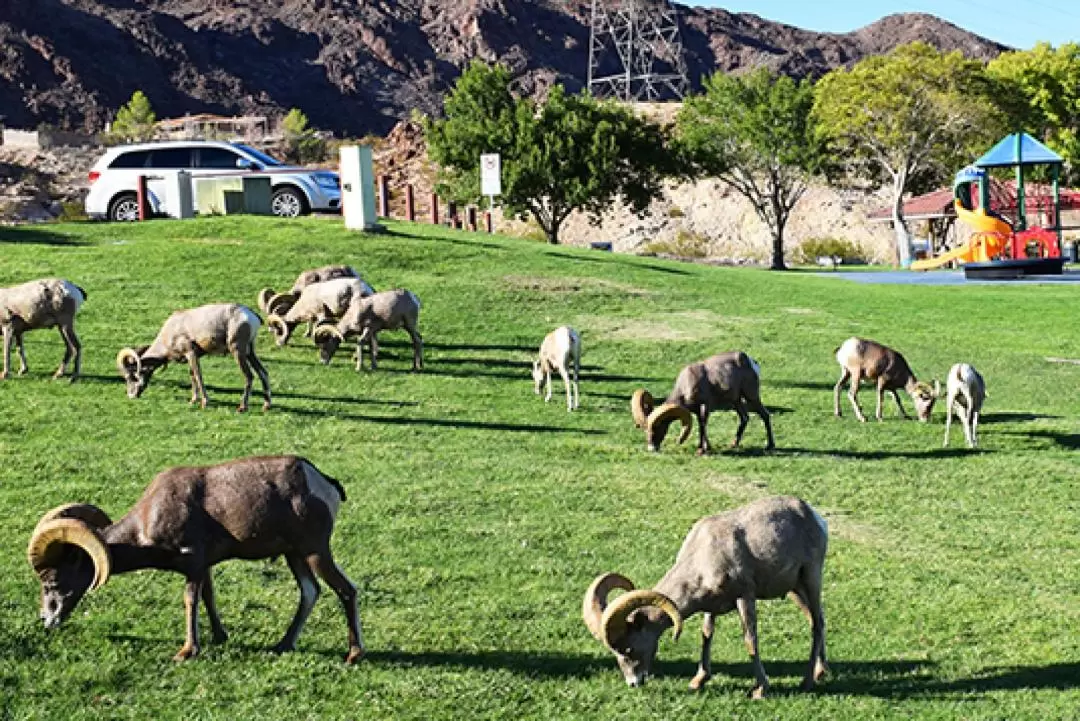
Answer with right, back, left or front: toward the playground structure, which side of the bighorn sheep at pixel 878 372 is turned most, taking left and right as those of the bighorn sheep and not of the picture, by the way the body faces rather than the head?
left

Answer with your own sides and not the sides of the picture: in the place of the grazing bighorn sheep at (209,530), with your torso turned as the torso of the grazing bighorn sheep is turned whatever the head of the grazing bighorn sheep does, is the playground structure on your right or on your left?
on your right

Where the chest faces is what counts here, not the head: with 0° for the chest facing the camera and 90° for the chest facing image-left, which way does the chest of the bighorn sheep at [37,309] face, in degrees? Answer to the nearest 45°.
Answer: approximately 90°

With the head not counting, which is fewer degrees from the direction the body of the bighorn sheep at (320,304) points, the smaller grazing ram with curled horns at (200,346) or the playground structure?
the smaller grazing ram with curled horns

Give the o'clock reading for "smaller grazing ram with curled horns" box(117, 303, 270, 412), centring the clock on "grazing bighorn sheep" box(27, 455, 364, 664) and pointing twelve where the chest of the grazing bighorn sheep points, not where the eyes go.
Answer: The smaller grazing ram with curled horns is roughly at 3 o'clock from the grazing bighorn sheep.

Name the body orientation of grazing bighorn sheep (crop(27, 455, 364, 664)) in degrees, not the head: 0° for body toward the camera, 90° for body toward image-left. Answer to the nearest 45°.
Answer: approximately 90°

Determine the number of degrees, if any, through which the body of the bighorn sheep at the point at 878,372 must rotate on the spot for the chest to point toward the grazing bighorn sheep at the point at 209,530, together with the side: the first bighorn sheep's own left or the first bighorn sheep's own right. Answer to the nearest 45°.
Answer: approximately 90° to the first bighorn sheep's own right

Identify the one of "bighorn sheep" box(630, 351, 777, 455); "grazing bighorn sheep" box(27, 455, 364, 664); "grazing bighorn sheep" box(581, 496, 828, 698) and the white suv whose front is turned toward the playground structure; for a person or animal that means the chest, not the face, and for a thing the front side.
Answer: the white suv

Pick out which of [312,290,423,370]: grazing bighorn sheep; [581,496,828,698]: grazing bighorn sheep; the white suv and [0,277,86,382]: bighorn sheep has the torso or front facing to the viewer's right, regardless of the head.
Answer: the white suv

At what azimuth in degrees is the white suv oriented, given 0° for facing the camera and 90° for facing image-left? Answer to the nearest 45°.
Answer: approximately 270°

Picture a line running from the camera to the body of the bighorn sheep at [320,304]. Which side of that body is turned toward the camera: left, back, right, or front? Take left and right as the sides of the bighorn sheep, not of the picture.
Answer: left

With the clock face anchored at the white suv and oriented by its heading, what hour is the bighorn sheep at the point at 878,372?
The bighorn sheep is roughly at 2 o'clock from the white suv.

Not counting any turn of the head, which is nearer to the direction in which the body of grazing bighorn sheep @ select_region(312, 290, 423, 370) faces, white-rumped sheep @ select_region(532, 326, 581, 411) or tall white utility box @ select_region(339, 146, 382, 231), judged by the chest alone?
the tall white utility box

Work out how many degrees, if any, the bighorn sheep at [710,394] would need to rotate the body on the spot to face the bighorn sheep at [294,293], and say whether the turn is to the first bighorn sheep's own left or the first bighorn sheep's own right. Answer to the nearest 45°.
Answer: approximately 90° to the first bighorn sheep's own right

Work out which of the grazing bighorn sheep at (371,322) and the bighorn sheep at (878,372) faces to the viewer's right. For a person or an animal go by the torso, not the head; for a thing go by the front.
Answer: the bighorn sheep at (878,372)
